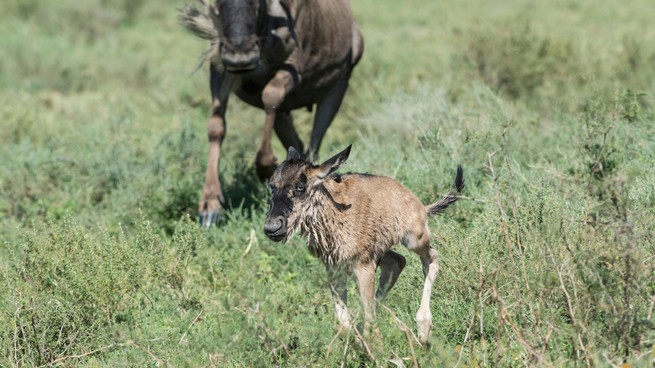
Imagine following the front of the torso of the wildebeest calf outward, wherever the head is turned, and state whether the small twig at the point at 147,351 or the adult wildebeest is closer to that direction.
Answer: the small twig

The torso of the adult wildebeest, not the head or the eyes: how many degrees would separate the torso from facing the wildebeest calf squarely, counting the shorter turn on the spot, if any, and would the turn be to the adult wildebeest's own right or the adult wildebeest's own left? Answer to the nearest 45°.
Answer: approximately 45° to the adult wildebeest's own left

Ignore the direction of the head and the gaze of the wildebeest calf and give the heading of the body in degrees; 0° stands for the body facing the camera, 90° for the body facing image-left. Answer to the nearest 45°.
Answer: approximately 45°

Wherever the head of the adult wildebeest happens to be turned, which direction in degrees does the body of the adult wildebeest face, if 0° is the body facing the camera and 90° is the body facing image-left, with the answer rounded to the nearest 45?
approximately 45°

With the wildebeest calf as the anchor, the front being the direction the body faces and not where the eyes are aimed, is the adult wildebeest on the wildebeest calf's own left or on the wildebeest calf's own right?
on the wildebeest calf's own right

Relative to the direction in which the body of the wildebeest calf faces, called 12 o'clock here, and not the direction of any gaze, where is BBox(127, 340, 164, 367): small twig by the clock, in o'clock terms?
The small twig is roughly at 12 o'clock from the wildebeest calf.
